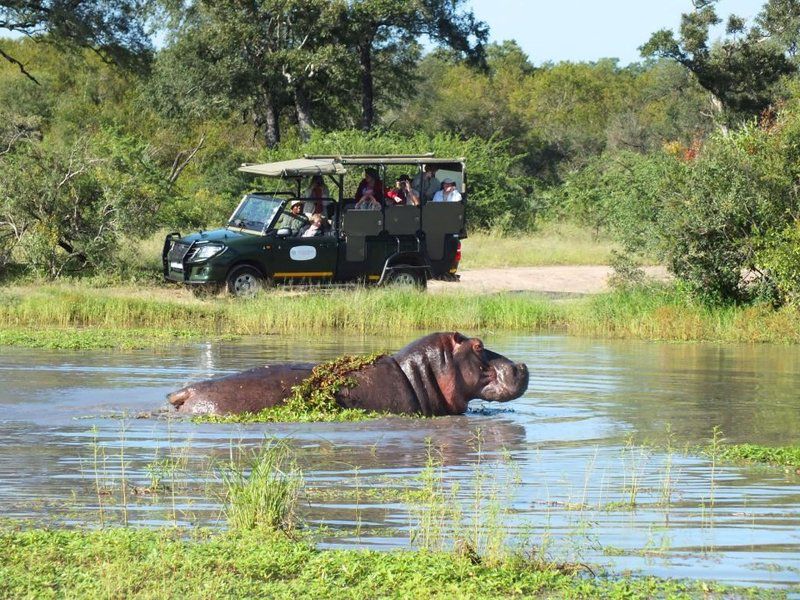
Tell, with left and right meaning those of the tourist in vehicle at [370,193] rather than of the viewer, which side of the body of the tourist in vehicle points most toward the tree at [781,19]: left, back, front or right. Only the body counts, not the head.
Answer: back

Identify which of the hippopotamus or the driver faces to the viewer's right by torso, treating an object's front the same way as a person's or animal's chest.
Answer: the hippopotamus

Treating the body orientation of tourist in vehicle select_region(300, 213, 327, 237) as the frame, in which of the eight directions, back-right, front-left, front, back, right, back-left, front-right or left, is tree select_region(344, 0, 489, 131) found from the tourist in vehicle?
back-right

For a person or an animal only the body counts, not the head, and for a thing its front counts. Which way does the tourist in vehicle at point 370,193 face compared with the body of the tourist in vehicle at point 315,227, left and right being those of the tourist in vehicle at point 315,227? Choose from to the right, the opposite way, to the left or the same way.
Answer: the same way

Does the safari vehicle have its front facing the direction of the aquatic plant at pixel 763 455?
no

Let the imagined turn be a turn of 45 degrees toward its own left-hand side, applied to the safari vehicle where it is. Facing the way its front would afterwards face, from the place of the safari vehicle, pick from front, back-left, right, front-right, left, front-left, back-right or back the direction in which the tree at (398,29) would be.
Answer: back

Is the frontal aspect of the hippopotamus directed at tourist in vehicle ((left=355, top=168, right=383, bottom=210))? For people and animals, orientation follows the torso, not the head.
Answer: no

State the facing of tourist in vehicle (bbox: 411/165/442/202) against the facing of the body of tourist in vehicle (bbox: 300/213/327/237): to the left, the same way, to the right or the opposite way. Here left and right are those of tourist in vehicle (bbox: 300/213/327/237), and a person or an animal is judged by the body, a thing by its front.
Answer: the same way

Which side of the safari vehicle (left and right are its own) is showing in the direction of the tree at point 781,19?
back

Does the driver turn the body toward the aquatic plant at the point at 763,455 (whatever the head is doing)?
no

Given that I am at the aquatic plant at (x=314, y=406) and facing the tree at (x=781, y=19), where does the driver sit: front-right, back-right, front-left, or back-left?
front-left

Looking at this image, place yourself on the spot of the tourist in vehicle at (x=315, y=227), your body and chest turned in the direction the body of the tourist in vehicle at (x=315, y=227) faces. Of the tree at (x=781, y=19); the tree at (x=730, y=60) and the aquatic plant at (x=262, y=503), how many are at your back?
2

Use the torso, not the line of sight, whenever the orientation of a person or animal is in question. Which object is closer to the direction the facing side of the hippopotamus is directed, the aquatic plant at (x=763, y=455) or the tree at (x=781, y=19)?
the aquatic plant

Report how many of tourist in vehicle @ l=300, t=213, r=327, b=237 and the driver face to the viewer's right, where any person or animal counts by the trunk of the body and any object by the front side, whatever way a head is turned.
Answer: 0

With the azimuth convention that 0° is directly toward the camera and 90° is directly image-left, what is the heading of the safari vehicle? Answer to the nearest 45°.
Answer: approximately 45°

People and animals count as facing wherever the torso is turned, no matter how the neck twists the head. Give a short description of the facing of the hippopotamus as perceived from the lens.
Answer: facing to the right of the viewer
